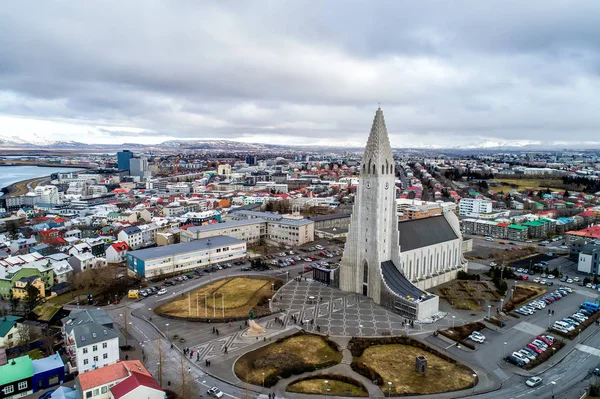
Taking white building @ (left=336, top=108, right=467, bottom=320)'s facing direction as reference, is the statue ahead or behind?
ahead

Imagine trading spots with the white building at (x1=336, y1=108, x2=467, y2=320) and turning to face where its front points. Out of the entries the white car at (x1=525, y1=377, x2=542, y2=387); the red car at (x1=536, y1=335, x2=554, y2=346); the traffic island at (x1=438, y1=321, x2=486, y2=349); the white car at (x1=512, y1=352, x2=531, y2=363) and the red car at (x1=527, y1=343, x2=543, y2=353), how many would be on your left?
5

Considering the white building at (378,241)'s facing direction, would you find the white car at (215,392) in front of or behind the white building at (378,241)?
in front

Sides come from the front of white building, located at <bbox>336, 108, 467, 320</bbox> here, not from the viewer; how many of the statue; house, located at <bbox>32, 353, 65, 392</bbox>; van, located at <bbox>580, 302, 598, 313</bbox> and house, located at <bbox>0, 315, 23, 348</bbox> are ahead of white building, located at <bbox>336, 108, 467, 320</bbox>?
3

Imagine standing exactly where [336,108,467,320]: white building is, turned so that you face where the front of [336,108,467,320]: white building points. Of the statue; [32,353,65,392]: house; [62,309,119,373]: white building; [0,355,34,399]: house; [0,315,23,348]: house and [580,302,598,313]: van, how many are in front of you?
5

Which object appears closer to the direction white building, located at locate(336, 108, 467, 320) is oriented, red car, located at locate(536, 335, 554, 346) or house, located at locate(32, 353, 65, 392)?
the house

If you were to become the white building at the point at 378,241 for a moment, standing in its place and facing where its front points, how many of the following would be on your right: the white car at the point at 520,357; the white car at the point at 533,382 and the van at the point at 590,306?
0

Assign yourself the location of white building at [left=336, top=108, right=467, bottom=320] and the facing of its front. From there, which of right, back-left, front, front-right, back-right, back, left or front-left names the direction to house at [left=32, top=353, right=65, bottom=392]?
front

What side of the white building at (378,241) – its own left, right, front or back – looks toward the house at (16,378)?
front

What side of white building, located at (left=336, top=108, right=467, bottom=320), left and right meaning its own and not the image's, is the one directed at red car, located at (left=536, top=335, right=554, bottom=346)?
left

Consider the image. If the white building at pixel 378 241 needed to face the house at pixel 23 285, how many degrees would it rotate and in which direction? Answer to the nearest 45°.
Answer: approximately 45° to its right

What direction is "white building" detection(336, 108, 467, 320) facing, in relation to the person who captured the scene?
facing the viewer and to the left of the viewer

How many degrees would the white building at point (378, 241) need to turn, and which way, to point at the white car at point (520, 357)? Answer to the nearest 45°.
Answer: approximately 90° to its left
